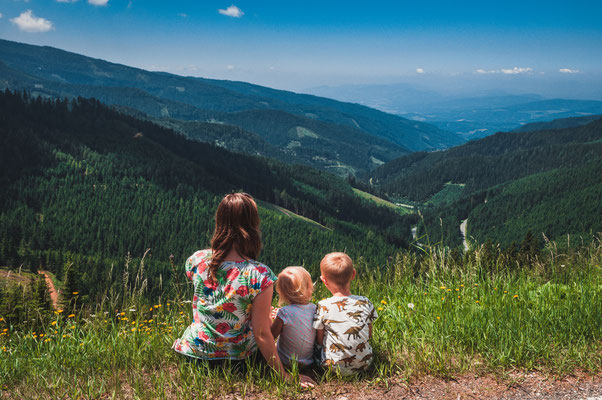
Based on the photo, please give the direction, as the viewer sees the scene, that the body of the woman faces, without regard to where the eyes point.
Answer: away from the camera

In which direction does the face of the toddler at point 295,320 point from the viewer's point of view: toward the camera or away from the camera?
away from the camera

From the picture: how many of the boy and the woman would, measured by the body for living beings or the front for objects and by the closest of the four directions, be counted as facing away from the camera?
2

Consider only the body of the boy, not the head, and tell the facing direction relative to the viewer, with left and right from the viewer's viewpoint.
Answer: facing away from the viewer

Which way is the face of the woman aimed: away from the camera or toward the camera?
away from the camera

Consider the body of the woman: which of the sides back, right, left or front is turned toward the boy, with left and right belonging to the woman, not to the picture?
right

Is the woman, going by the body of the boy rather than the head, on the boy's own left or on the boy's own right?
on the boy's own left

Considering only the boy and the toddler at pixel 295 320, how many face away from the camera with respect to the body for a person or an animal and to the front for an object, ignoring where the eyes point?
2

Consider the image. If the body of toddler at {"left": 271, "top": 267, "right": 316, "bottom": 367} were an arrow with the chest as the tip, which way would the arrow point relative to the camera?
away from the camera

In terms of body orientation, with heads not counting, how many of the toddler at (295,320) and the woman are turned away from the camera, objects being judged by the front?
2

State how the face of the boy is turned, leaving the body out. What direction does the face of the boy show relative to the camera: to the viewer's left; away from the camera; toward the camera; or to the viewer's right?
away from the camera
